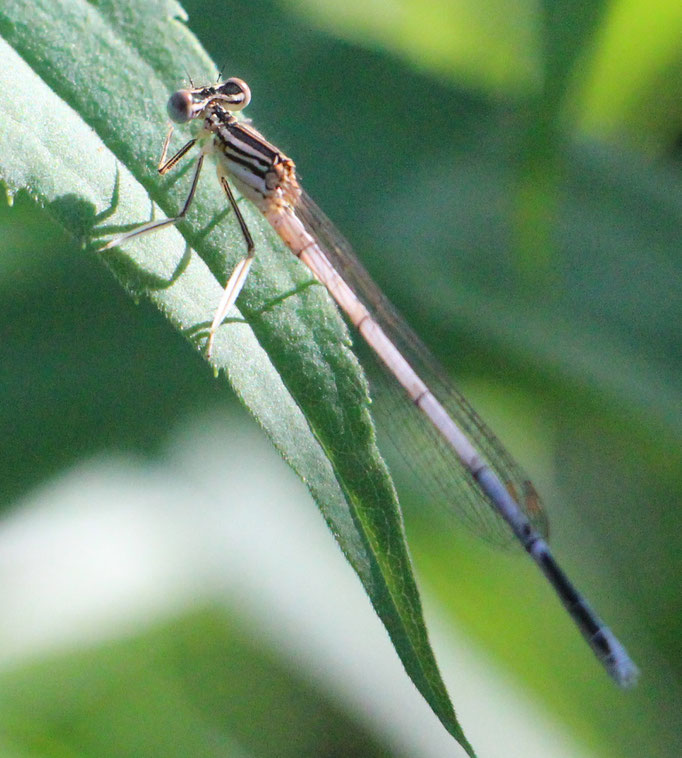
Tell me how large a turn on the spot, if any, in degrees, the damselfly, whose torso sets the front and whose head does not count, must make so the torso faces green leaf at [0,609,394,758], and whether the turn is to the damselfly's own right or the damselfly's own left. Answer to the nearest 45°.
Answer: approximately 45° to the damselfly's own left

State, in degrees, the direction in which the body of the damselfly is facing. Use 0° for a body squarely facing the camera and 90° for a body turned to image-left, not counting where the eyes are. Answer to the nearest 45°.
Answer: approximately 135°
